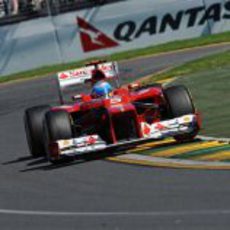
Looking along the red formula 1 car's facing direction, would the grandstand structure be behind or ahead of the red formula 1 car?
behind

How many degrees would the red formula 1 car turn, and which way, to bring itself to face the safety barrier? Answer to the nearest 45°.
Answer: approximately 180°

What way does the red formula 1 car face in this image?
toward the camera
